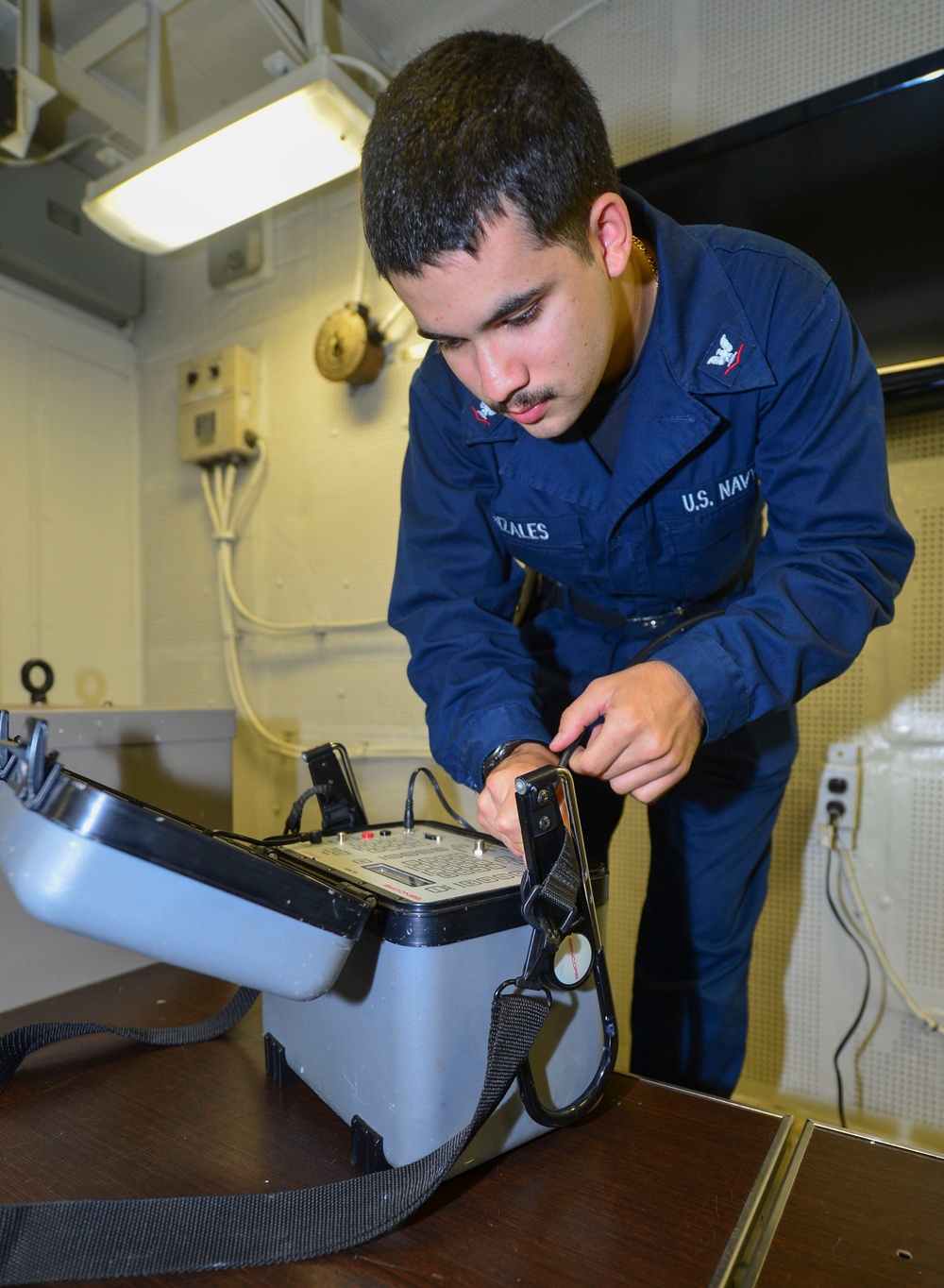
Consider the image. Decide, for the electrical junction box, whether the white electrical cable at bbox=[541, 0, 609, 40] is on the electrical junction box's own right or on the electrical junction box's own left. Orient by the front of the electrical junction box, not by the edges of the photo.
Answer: on the electrical junction box's own left

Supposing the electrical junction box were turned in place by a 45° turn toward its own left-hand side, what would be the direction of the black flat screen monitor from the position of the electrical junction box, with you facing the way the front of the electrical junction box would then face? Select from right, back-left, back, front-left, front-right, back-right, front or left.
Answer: front-left

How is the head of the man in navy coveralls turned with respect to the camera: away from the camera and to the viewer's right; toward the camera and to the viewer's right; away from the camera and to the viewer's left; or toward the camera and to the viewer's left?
toward the camera and to the viewer's left

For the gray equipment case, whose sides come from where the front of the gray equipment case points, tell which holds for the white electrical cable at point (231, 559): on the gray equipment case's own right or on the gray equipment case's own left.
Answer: on the gray equipment case's own left

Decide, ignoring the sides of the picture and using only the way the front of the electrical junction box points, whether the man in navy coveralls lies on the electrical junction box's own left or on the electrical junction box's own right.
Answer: on the electrical junction box's own left

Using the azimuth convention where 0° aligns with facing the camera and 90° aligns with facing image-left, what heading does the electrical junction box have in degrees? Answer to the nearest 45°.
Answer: approximately 45°

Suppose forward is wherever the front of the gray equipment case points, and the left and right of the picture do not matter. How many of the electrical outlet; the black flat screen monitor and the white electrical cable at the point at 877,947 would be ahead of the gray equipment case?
3

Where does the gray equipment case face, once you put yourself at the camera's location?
facing away from the viewer and to the right of the viewer

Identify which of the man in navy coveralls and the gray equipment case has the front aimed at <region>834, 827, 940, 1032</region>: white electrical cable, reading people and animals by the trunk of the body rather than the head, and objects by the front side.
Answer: the gray equipment case

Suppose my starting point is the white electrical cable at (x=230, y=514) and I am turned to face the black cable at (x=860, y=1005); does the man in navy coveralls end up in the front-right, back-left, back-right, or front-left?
front-right

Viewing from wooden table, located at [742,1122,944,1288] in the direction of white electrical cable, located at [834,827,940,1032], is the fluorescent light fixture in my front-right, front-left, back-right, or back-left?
front-left

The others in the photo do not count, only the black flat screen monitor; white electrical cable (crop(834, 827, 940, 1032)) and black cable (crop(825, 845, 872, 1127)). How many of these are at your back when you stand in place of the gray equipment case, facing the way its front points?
0

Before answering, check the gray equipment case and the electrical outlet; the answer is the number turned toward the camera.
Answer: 1

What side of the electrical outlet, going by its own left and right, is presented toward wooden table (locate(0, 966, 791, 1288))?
front

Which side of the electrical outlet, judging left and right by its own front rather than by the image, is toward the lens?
front

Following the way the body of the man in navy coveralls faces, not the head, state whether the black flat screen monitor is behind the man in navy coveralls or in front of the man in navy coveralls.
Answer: behind

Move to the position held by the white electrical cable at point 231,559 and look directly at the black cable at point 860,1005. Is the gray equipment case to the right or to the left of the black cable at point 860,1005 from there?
right

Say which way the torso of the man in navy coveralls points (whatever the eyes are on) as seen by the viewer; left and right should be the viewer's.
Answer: facing the viewer and to the left of the viewer
